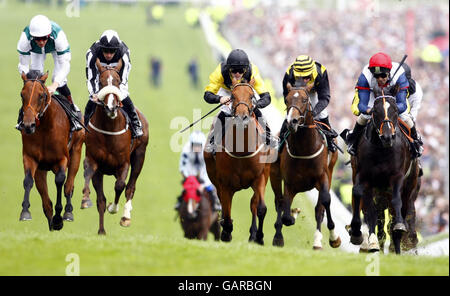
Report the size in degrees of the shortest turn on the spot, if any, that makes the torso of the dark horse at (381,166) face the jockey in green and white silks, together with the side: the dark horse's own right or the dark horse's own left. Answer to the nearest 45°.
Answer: approximately 90° to the dark horse's own right

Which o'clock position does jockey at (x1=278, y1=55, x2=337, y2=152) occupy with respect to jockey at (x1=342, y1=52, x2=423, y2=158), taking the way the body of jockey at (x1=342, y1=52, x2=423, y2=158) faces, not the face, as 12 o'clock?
jockey at (x1=278, y1=55, x2=337, y2=152) is roughly at 3 o'clock from jockey at (x1=342, y1=52, x2=423, y2=158).

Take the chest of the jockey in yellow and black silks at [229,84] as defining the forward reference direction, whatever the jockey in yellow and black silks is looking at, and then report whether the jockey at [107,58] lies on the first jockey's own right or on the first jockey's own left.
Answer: on the first jockey's own right

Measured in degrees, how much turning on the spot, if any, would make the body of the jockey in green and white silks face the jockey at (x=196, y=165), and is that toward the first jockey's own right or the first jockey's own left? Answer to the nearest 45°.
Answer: approximately 135° to the first jockey's own left

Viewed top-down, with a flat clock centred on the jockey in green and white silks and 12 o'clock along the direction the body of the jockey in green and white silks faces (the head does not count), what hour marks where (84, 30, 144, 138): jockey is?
The jockey is roughly at 9 o'clock from the jockey in green and white silks.

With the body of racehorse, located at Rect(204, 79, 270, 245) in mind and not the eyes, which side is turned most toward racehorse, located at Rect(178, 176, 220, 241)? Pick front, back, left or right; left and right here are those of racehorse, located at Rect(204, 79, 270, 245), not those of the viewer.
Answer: back

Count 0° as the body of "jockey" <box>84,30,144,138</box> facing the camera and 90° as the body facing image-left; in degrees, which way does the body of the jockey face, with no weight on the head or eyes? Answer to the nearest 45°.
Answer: approximately 0°

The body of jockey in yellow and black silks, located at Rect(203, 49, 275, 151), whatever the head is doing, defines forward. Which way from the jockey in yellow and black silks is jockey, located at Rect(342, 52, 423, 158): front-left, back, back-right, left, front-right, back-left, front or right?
left

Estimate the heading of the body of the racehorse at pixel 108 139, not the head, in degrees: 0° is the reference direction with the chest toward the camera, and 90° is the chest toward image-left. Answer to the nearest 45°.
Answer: approximately 0°
